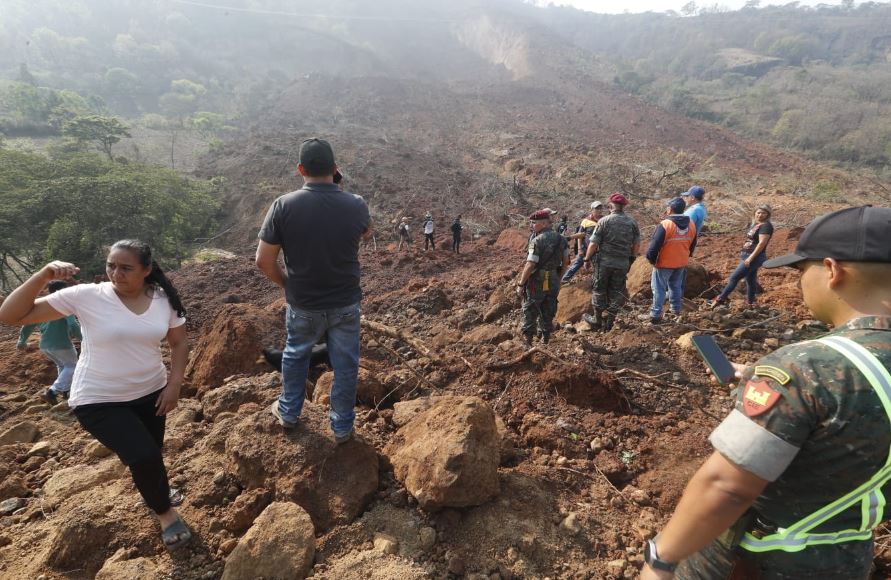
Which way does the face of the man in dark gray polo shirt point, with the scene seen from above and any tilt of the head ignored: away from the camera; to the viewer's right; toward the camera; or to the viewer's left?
away from the camera

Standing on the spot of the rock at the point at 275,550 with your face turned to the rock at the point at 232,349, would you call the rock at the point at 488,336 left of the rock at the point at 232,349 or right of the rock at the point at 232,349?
right

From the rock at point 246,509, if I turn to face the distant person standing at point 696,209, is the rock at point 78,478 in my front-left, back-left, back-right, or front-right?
back-left

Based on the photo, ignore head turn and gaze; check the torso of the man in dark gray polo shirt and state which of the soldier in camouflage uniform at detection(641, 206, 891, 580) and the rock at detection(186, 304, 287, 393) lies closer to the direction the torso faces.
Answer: the rock

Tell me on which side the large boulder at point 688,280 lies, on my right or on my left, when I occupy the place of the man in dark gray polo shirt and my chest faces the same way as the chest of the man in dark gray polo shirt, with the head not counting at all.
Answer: on my right

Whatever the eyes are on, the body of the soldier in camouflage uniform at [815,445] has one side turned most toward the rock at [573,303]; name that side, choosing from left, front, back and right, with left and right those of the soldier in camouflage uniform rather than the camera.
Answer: front

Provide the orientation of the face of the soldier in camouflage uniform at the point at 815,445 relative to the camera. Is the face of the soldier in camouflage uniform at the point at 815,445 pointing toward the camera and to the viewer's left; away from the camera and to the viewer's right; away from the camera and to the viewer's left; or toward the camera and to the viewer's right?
away from the camera and to the viewer's left

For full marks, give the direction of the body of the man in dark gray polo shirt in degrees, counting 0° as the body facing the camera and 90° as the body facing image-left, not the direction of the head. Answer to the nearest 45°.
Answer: approximately 180°
